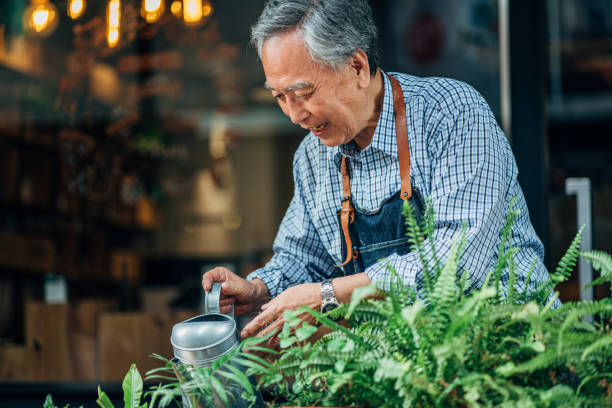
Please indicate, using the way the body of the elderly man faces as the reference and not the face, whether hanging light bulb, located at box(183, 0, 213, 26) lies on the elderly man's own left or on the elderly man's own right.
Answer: on the elderly man's own right

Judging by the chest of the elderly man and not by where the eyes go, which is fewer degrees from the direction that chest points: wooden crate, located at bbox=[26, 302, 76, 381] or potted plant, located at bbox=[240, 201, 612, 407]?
the potted plant

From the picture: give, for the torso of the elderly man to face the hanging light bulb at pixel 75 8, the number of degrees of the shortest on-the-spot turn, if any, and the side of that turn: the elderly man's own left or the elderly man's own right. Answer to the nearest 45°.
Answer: approximately 90° to the elderly man's own right

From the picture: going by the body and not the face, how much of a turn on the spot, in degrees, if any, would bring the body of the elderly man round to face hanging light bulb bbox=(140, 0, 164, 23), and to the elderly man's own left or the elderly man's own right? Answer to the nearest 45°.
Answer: approximately 135° to the elderly man's own right

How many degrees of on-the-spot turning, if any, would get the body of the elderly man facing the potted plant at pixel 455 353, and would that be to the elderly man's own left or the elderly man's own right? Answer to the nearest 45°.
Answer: approximately 45° to the elderly man's own left

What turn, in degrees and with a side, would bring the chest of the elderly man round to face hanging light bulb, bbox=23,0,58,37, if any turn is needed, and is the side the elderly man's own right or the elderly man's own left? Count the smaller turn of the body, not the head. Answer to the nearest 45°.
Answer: approximately 90° to the elderly man's own right

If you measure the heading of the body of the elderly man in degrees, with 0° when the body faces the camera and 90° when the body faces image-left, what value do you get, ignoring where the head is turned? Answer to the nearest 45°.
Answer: approximately 45°

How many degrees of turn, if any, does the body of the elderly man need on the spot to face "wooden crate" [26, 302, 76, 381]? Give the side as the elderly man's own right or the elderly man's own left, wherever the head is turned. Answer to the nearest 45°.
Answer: approximately 90° to the elderly man's own right

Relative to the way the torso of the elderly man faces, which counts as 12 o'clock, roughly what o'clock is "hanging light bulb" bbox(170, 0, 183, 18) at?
The hanging light bulb is roughly at 4 o'clock from the elderly man.
